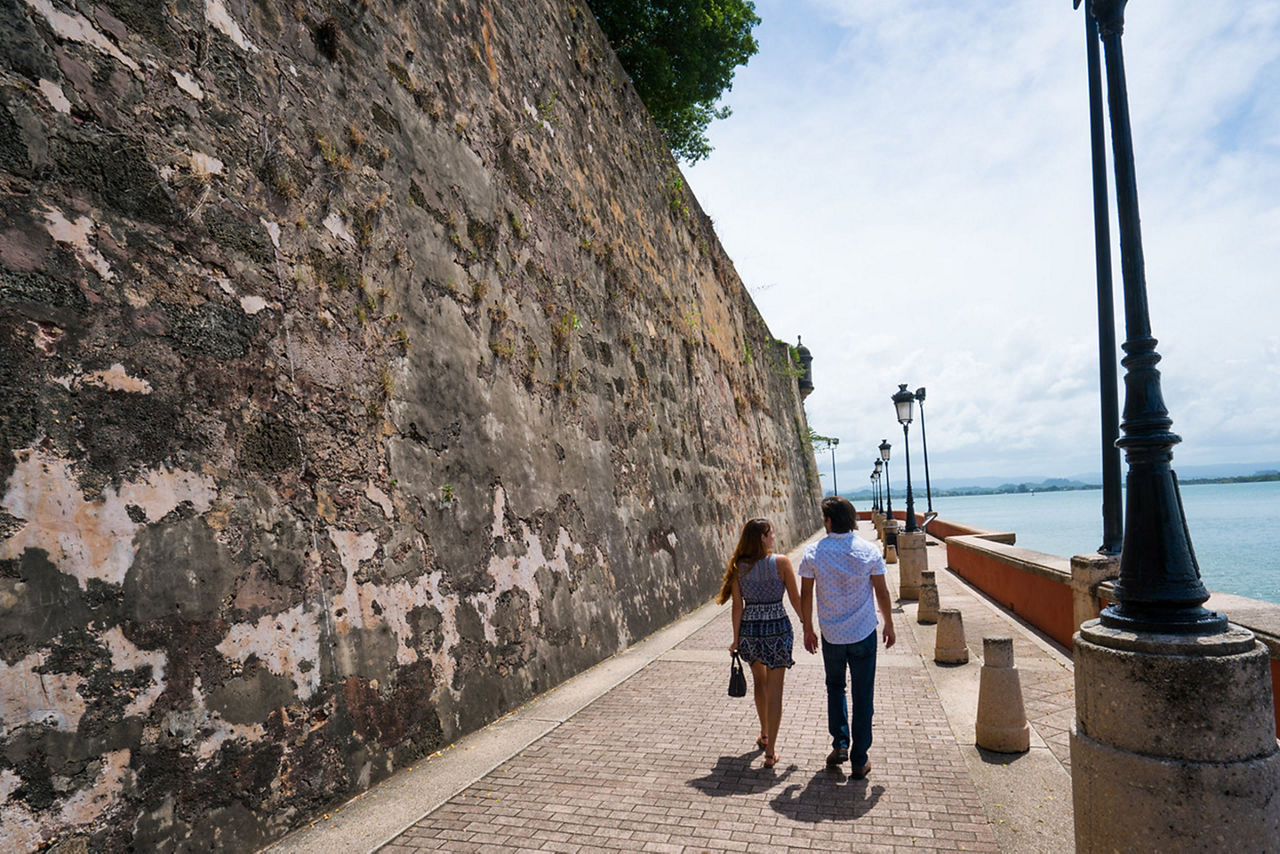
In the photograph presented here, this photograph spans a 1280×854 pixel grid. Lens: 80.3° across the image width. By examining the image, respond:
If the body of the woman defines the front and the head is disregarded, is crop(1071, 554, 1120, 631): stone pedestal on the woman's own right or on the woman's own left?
on the woman's own right

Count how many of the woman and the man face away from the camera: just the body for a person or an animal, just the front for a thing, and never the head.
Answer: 2

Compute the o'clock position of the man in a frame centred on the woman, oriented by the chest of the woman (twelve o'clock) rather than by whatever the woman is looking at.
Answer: The man is roughly at 4 o'clock from the woman.

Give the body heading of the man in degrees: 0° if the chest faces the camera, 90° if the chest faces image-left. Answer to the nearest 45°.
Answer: approximately 180°

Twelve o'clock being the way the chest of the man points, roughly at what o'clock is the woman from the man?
The woman is roughly at 10 o'clock from the man.

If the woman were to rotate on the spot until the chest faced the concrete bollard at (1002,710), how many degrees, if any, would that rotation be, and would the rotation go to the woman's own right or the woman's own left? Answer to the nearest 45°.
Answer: approximately 90° to the woman's own right

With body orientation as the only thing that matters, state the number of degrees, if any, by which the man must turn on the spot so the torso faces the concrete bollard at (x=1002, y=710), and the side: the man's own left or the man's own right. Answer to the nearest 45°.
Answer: approximately 45° to the man's own right

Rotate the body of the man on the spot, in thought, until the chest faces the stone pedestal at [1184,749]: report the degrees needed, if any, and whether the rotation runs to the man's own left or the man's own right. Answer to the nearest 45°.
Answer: approximately 135° to the man's own right

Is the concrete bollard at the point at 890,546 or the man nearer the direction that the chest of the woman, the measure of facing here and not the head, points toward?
the concrete bollard

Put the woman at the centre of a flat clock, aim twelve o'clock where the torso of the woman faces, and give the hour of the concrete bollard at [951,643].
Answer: The concrete bollard is roughly at 1 o'clock from the woman.

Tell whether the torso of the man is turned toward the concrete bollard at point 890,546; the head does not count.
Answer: yes

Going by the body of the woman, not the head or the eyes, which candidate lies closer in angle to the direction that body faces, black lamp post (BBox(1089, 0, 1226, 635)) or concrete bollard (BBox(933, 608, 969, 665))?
the concrete bollard

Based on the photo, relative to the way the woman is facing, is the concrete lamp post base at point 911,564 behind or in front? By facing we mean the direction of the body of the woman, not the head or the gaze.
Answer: in front

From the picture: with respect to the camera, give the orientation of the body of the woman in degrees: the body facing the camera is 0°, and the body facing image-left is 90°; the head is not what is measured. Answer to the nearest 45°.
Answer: approximately 180°
